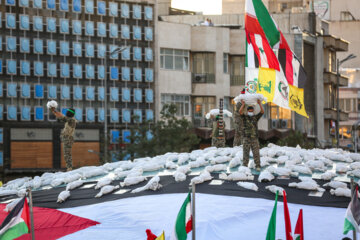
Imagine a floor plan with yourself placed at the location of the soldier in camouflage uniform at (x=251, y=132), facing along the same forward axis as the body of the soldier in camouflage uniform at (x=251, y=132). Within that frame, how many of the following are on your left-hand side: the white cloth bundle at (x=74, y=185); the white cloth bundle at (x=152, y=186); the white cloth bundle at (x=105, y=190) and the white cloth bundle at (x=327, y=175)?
1

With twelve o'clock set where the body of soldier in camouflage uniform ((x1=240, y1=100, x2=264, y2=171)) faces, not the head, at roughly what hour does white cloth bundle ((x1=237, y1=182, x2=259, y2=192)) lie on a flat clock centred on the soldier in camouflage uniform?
The white cloth bundle is roughly at 12 o'clock from the soldier in camouflage uniform.

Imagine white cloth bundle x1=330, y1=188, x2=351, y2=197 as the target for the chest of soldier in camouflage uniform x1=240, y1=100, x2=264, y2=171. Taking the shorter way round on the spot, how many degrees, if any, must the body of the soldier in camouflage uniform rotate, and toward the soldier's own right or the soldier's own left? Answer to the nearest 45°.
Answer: approximately 45° to the soldier's own left

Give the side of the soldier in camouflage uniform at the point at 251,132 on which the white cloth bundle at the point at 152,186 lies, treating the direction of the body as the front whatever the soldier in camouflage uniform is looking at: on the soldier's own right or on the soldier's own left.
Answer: on the soldier's own right

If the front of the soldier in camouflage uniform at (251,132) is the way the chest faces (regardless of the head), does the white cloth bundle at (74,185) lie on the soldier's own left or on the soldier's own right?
on the soldier's own right

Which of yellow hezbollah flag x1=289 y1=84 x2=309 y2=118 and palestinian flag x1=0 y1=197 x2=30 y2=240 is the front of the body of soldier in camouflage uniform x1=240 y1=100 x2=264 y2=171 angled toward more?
the palestinian flag

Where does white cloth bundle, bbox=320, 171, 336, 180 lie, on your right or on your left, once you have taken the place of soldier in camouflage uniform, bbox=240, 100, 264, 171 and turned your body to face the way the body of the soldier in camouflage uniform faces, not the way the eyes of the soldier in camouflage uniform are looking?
on your left

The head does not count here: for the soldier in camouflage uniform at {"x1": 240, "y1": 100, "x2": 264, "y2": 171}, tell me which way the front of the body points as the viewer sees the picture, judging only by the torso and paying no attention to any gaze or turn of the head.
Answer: toward the camera

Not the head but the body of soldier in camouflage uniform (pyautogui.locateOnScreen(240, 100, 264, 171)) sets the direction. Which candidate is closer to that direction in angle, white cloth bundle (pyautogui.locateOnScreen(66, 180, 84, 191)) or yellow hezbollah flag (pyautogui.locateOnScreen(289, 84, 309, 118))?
the white cloth bundle
